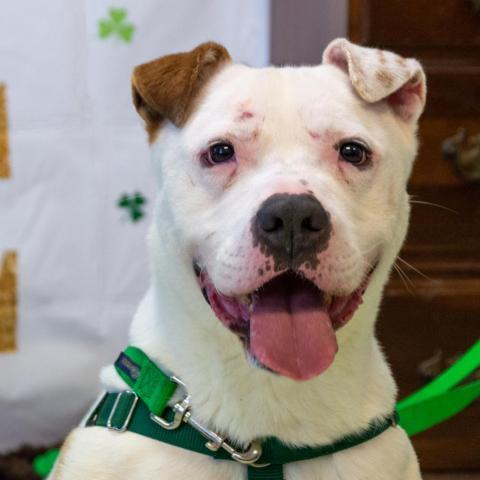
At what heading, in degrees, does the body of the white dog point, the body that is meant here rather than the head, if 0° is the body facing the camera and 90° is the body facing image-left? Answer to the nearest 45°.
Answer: approximately 0°
